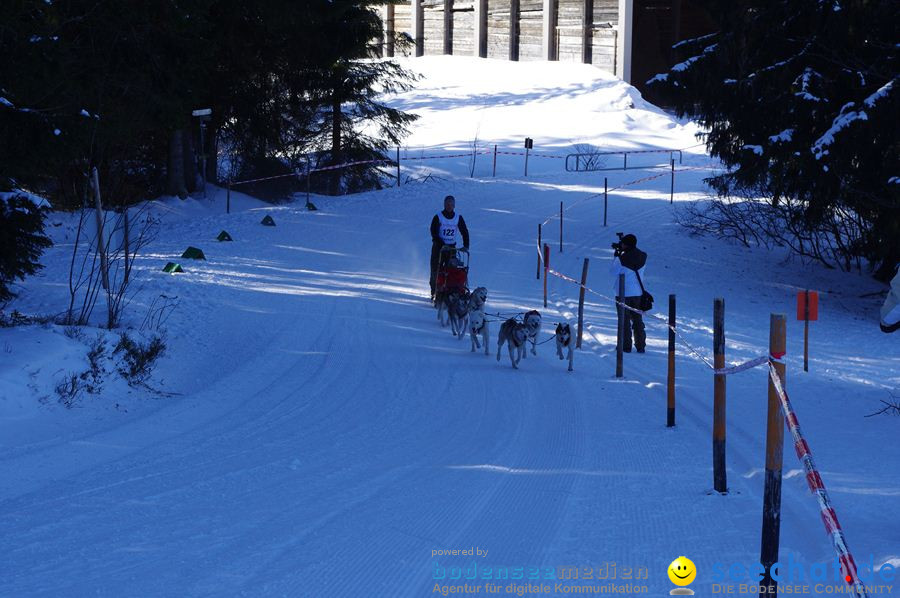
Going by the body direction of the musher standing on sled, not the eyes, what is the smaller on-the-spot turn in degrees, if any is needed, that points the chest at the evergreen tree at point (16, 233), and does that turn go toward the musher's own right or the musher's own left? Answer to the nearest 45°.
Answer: approximately 45° to the musher's own right

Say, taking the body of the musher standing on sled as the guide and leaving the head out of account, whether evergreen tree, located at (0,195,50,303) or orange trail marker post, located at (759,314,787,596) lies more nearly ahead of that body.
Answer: the orange trail marker post

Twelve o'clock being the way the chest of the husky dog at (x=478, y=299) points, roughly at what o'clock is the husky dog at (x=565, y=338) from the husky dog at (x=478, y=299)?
the husky dog at (x=565, y=338) is roughly at 12 o'clock from the husky dog at (x=478, y=299).

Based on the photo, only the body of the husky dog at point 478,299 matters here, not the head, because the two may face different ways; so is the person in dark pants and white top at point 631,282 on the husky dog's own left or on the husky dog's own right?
on the husky dog's own left

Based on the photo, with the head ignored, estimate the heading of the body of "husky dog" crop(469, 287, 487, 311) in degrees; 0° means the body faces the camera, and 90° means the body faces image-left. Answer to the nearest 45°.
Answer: approximately 315°

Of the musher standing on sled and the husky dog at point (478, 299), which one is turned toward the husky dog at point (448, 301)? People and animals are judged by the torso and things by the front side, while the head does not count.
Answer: the musher standing on sled

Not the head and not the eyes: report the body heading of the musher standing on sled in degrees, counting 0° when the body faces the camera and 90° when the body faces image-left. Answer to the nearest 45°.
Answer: approximately 0°

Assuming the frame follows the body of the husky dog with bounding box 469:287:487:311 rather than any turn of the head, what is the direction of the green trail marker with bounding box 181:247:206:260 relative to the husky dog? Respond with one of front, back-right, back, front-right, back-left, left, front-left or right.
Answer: back

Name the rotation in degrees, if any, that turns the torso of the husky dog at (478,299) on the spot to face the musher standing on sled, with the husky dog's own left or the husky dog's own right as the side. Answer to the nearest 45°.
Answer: approximately 135° to the husky dog's own left

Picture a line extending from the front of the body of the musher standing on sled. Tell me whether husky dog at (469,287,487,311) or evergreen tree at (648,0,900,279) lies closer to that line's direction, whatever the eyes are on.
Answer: the husky dog

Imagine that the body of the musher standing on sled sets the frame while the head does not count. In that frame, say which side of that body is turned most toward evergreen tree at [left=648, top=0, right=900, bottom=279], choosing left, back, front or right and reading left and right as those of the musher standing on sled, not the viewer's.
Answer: left

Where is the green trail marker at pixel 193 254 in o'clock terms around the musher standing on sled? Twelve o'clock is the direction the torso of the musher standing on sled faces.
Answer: The green trail marker is roughly at 4 o'clock from the musher standing on sled.
